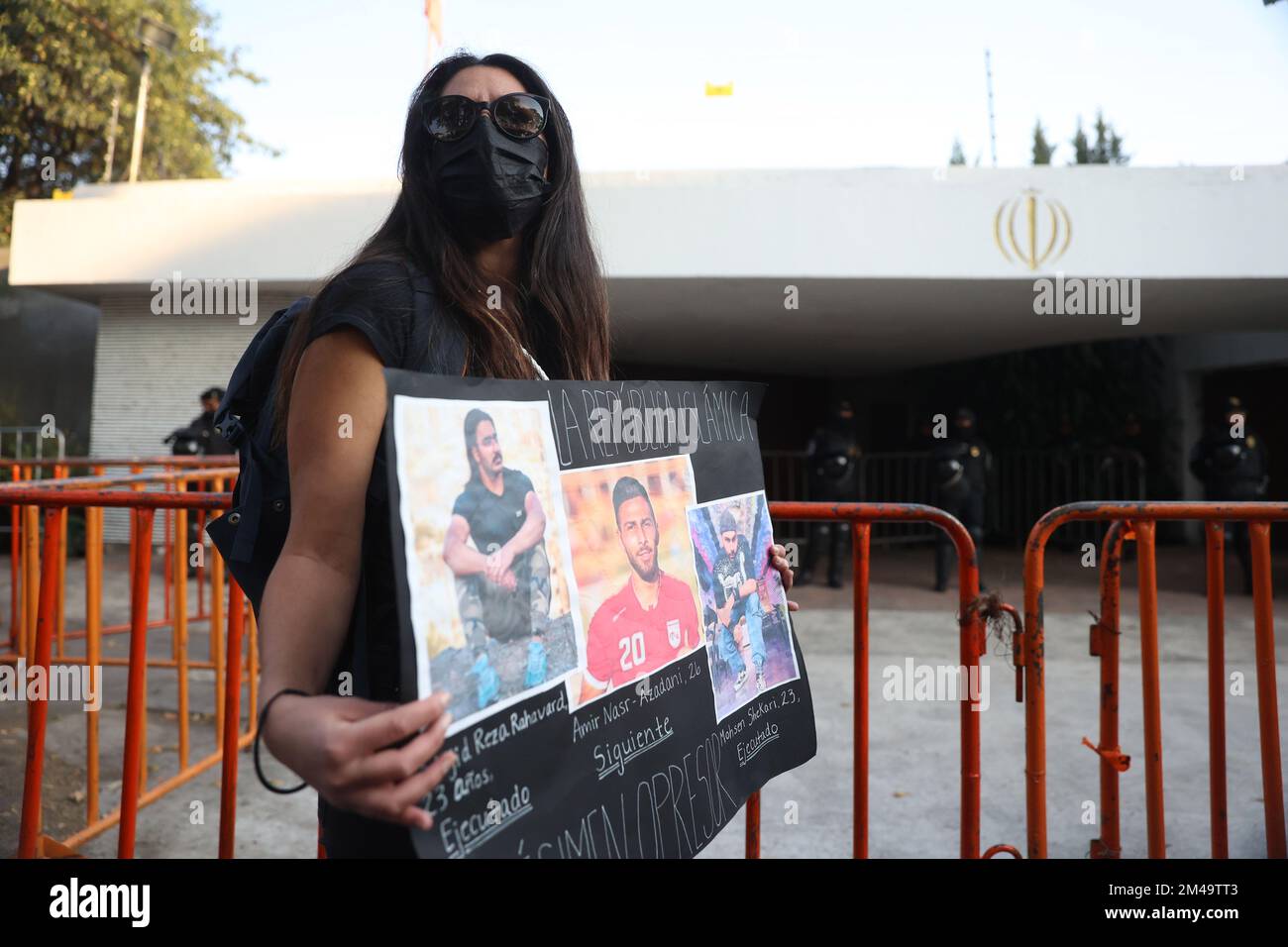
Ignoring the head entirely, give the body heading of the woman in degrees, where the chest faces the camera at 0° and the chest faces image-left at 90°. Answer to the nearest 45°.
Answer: approximately 315°

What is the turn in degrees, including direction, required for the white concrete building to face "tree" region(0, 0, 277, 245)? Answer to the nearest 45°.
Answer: approximately 135° to its right

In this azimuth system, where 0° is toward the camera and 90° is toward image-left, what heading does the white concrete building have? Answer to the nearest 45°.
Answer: approximately 0°

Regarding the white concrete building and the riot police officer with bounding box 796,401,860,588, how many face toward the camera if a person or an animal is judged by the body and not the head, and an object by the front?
2
